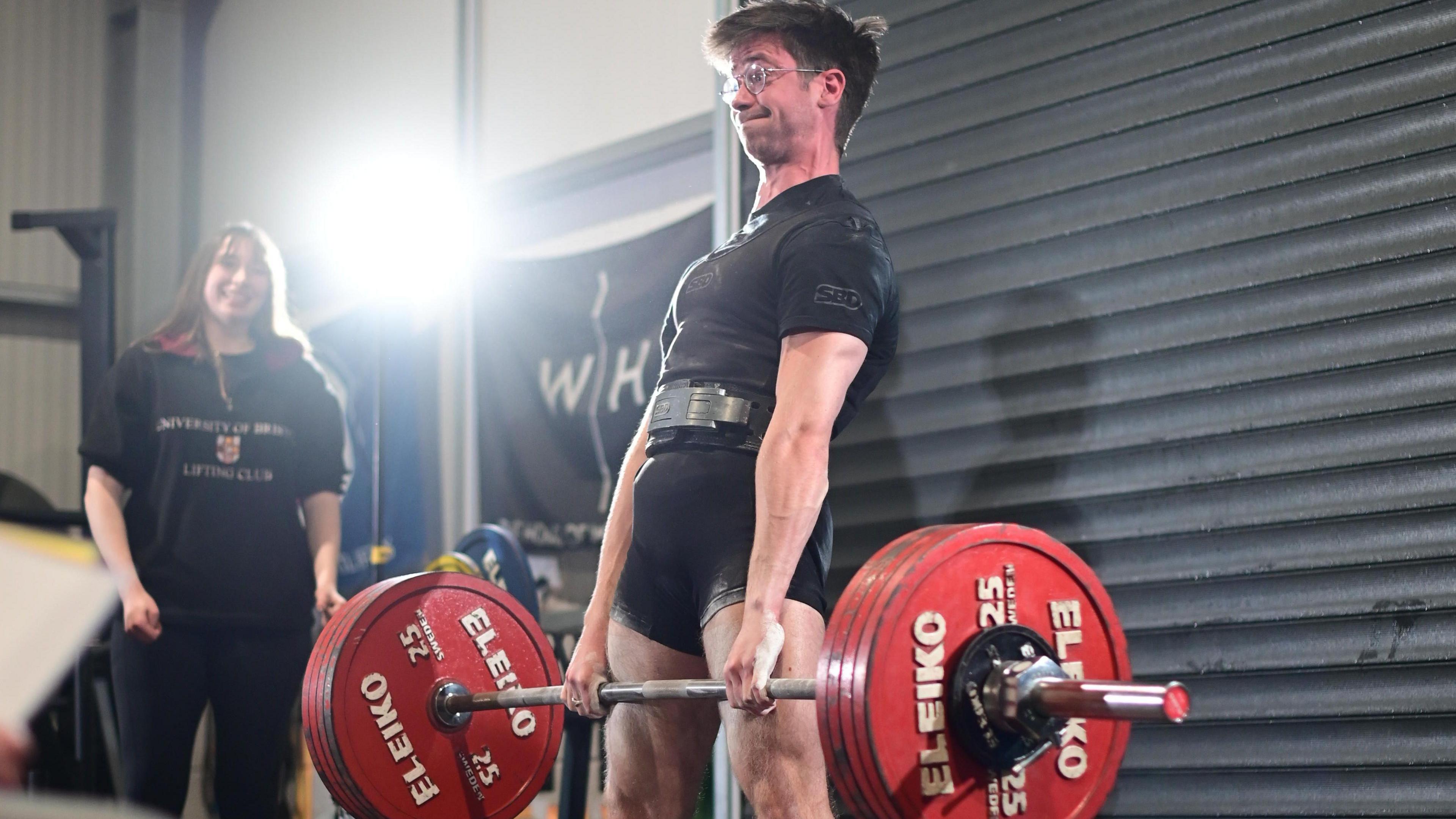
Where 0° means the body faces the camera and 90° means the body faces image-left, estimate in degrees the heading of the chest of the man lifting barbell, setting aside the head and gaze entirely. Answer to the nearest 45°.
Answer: approximately 45°

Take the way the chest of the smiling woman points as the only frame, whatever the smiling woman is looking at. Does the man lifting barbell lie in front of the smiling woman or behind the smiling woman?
in front

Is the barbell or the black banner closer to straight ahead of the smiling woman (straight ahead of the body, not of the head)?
the barbell

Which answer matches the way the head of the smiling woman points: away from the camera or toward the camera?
toward the camera

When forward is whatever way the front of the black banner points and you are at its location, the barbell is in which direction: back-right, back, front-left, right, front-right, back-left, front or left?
front

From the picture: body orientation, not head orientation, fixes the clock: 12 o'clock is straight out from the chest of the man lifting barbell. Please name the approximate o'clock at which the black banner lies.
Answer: The black banner is roughly at 4 o'clock from the man lifting barbell.

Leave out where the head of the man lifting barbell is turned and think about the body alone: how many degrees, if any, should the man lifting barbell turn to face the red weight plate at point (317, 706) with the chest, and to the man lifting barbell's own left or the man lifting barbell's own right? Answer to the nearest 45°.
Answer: approximately 90° to the man lifting barbell's own right

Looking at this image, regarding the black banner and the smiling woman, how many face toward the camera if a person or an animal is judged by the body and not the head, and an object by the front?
2

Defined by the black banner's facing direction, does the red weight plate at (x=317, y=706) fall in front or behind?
in front

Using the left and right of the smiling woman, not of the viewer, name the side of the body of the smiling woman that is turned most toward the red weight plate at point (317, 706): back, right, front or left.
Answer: front

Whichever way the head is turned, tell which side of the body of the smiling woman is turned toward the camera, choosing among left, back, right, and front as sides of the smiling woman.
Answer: front

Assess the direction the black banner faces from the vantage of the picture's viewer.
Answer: facing the viewer
